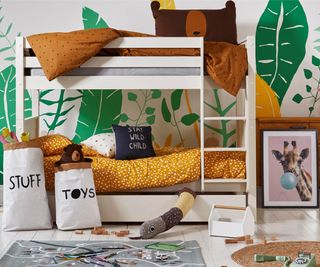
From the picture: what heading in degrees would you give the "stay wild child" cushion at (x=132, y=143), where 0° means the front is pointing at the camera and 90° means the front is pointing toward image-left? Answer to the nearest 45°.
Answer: approximately 0°

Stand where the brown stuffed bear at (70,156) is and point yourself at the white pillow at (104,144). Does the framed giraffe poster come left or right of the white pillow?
right

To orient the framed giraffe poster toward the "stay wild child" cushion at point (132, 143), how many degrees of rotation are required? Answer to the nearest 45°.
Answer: approximately 45° to its right

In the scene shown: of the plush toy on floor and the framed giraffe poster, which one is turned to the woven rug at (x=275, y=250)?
the framed giraffe poster
